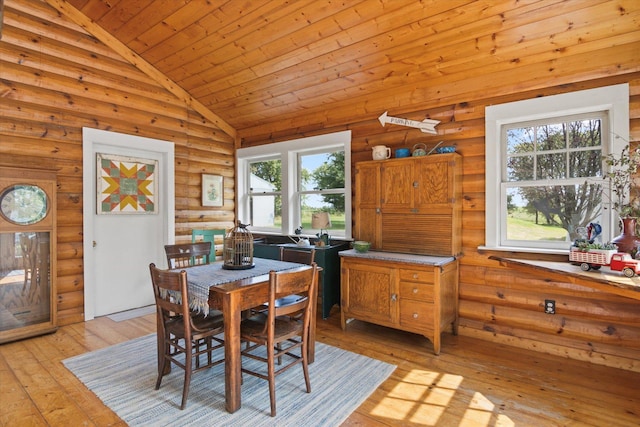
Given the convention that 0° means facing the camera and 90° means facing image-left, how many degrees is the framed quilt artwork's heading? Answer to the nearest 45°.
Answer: approximately 315°

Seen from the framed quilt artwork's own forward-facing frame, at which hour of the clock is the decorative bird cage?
The decorative bird cage is roughly at 1 o'clock from the framed quilt artwork.

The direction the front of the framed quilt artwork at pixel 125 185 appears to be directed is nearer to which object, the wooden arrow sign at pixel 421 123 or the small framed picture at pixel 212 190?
the wooden arrow sign

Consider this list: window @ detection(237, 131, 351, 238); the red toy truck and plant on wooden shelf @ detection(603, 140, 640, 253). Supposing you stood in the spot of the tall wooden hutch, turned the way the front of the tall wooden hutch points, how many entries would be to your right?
1

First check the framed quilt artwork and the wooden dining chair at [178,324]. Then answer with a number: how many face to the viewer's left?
0

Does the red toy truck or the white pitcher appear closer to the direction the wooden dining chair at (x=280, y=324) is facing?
the white pitcher

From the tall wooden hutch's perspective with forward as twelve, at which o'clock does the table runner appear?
The table runner is roughly at 12 o'clock from the tall wooden hutch.

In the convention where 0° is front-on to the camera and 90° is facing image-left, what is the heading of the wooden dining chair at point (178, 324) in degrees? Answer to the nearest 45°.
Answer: approximately 225°

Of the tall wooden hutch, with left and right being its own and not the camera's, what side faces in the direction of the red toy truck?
left

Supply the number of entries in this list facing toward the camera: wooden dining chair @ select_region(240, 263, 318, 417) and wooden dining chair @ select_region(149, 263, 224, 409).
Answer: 0

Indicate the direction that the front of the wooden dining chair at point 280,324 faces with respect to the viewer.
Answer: facing away from the viewer and to the left of the viewer

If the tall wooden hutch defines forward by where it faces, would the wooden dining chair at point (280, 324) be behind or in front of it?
in front

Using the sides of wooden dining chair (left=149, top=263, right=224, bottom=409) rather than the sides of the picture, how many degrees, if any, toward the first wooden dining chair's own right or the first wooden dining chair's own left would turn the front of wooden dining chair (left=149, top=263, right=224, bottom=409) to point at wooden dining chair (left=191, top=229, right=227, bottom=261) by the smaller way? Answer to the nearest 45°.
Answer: approximately 45° to the first wooden dining chair's own left

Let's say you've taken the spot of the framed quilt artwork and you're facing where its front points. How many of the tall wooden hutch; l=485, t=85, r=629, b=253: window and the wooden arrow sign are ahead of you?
3

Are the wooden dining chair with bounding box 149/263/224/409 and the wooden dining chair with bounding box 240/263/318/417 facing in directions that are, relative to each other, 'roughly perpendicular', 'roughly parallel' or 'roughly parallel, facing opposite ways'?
roughly perpendicular

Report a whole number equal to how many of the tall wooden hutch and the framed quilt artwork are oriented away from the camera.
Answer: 0

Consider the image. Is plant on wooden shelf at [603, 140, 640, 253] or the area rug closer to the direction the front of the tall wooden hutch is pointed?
the area rug
